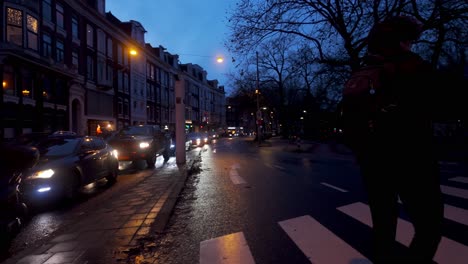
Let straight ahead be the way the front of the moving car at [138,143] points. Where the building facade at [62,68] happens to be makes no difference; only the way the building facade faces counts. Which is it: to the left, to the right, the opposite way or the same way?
to the left

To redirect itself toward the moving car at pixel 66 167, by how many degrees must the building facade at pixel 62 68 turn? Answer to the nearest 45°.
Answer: approximately 45° to its right

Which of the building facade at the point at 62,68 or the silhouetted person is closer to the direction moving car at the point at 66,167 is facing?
the silhouetted person

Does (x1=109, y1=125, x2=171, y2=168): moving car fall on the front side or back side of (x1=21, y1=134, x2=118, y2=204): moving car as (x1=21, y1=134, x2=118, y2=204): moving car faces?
on the back side

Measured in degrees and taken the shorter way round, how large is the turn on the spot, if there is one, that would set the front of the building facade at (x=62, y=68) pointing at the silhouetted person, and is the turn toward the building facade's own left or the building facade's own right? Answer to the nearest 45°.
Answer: approximately 45° to the building facade's own right

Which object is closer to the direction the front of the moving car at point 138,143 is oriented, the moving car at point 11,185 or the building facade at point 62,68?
the moving car

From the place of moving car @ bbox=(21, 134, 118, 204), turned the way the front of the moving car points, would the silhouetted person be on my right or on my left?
on my left

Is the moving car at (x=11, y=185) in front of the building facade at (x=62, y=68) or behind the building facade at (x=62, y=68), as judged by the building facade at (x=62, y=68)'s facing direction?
in front
